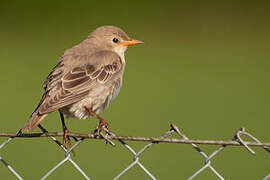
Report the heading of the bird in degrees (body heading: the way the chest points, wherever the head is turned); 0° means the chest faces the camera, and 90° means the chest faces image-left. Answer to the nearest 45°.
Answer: approximately 270°
